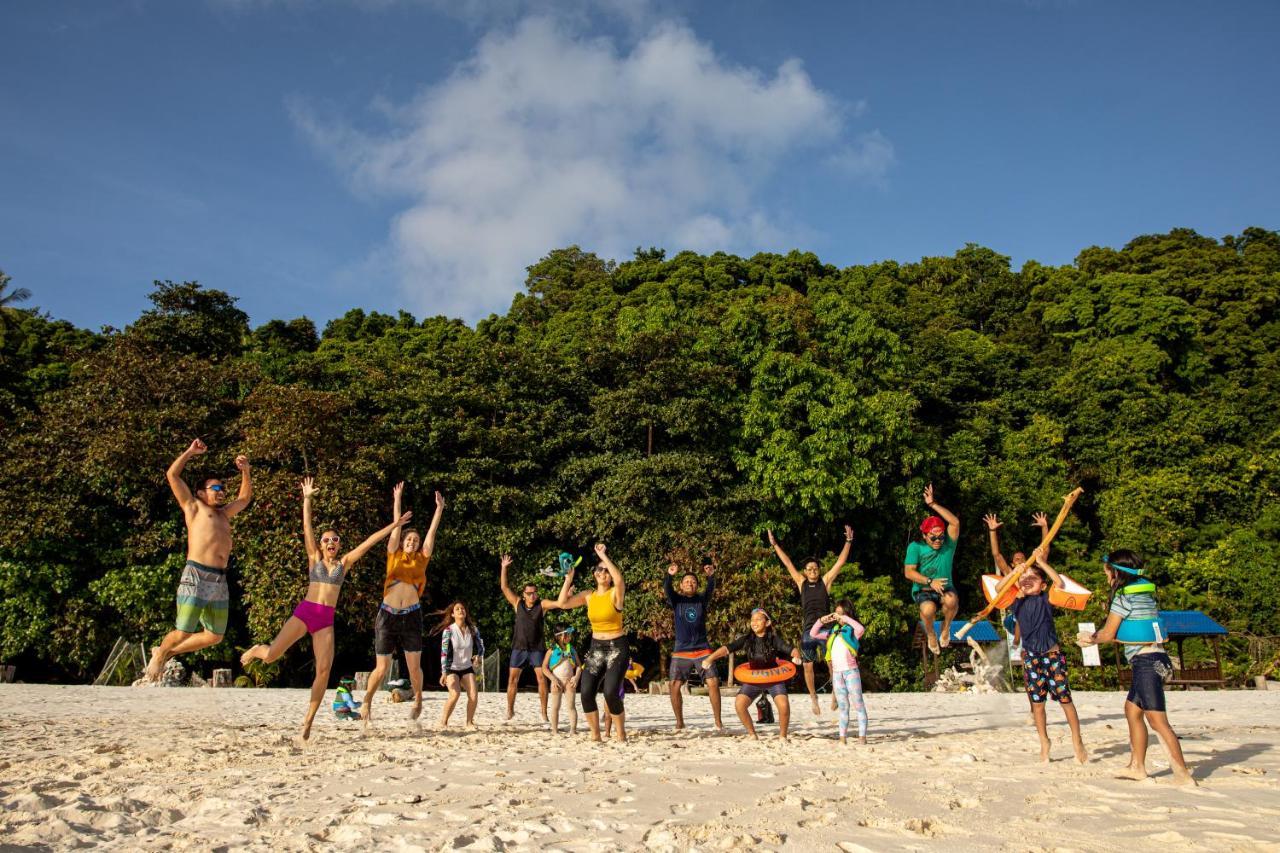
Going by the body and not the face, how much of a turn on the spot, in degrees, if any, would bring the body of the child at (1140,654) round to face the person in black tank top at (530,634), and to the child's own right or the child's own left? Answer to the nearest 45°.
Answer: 0° — they already face them

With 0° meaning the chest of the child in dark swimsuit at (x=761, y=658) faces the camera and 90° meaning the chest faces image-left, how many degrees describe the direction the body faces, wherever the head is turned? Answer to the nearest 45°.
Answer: approximately 0°

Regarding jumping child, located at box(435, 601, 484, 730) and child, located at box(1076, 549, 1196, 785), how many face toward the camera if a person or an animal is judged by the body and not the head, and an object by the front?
1

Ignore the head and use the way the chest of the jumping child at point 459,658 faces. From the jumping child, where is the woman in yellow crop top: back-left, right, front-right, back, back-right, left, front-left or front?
front-left

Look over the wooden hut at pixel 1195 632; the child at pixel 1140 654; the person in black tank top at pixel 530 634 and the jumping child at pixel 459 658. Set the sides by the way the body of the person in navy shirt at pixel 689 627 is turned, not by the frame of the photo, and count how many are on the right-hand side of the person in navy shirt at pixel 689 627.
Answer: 2

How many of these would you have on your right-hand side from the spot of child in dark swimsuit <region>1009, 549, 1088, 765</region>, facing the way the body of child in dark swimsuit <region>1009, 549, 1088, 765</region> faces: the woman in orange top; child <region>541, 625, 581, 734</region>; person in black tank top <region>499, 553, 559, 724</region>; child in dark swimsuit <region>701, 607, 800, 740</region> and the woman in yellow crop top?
5

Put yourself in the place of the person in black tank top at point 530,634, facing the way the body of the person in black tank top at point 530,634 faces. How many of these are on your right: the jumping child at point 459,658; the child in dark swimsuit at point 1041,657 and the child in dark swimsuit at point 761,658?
1

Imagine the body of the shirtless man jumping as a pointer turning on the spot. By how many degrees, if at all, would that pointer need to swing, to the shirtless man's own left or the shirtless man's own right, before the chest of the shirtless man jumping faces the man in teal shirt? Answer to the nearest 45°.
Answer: approximately 45° to the shirtless man's own left
